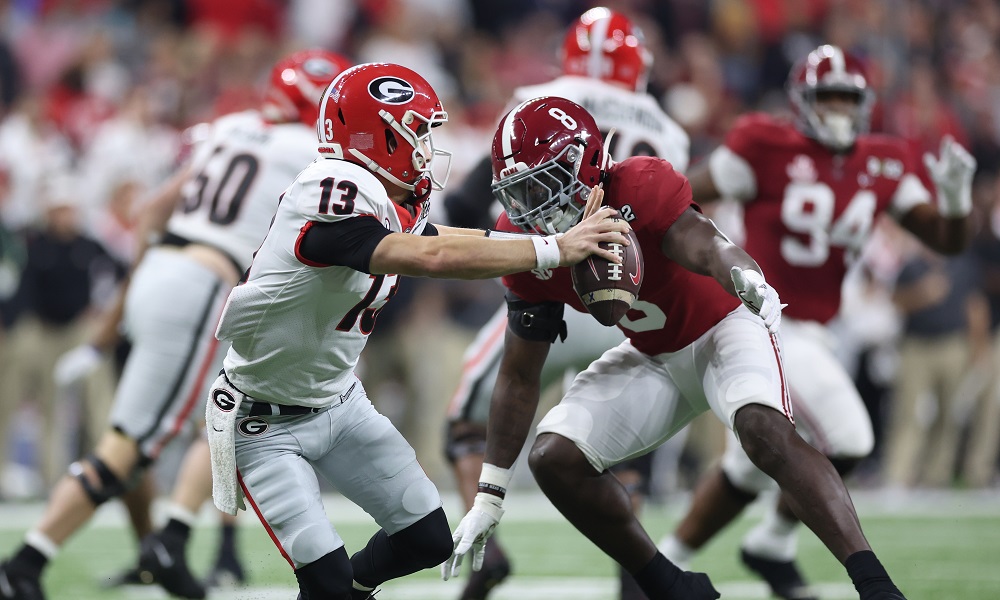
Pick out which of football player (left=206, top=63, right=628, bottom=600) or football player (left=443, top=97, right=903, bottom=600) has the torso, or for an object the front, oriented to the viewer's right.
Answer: football player (left=206, top=63, right=628, bottom=600)

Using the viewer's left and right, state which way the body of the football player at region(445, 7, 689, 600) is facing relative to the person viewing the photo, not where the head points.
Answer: facing away from the viewer

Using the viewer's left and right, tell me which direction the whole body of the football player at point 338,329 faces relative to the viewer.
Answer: facing to the right of the viewer

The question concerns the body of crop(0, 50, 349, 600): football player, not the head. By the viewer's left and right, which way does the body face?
facing away from the viewer and to the right of the viewer

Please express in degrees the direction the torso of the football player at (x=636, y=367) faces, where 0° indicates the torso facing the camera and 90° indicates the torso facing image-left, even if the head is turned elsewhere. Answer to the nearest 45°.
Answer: approximately 45°

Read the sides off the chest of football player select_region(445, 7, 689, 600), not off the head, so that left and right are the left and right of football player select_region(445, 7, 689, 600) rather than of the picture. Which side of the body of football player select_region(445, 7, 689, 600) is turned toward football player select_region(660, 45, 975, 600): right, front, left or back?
right

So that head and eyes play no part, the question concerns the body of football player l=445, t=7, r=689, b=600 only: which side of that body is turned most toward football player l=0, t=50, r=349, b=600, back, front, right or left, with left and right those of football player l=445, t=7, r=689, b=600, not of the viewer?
left

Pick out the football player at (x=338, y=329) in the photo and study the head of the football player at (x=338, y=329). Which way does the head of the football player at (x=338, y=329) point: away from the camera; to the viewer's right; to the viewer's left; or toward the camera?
to the viewer's right

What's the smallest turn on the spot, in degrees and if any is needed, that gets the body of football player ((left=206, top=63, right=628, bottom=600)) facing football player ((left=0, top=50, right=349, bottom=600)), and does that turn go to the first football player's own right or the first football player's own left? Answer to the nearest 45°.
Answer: approximately 135° to the first football player's own left

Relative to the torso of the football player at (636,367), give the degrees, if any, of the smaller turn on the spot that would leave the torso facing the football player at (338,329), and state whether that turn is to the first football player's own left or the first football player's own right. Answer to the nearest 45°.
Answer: approximately 45° to the first football player's own right

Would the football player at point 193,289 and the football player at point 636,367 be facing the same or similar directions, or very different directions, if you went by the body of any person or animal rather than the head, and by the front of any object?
very different directions

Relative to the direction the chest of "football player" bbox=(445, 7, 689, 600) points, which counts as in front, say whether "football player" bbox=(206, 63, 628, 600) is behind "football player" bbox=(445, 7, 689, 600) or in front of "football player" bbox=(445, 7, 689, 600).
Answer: behind

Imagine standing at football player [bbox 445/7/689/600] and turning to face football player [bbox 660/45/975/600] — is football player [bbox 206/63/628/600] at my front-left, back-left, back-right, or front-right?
back-right

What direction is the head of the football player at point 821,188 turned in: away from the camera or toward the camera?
toward the camera
